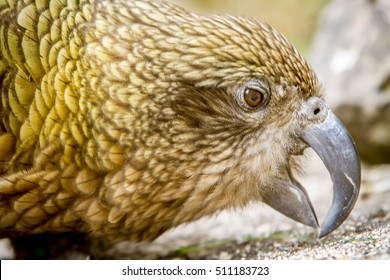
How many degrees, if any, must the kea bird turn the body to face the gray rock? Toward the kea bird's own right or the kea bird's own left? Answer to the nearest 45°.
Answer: approximately 45° to the kea bird's own left

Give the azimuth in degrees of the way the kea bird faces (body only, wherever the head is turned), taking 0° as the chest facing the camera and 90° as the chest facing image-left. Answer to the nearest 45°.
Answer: approximately 270°
